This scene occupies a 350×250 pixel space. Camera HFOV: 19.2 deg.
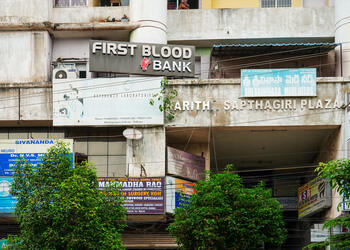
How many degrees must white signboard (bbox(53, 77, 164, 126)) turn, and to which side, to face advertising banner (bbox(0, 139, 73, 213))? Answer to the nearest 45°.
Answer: approximately 90° to its right

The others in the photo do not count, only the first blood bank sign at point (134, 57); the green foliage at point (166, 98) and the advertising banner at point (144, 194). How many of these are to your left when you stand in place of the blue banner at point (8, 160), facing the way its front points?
3

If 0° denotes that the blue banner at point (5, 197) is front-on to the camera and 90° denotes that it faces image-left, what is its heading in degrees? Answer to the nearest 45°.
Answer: approximately 0°

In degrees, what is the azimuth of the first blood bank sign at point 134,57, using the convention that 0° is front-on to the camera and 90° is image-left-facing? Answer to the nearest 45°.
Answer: approximately 0°

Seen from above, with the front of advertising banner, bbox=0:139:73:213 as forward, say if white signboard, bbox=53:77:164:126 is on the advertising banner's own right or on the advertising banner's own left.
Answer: on the advertising banner's own left
